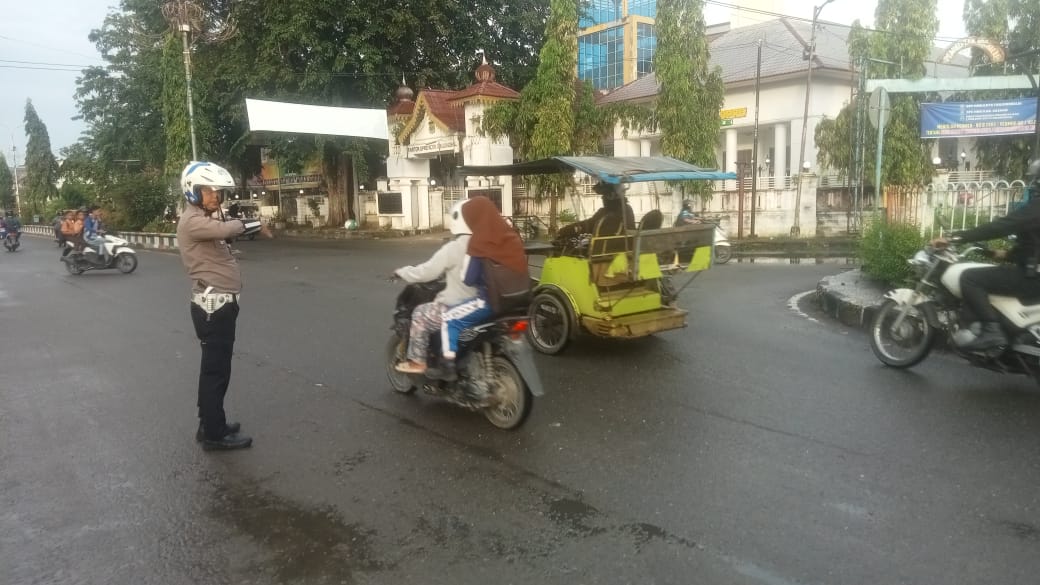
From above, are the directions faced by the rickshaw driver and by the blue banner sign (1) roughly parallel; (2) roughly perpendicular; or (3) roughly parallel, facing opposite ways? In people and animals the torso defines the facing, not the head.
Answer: roughly perpendicular

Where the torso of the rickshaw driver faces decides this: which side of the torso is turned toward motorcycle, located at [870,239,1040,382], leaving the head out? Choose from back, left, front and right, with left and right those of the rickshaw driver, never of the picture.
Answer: back

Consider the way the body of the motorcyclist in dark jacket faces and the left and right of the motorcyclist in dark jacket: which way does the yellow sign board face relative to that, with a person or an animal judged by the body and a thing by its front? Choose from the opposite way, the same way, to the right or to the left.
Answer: to the left

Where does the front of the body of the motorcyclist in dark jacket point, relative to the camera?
to the viewer's left

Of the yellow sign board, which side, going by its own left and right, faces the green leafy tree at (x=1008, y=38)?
left

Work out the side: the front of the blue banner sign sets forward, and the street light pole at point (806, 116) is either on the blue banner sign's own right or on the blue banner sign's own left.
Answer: on the blue banner sign's own right

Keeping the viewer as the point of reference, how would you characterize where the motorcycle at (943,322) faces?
facing to the left of the viewer

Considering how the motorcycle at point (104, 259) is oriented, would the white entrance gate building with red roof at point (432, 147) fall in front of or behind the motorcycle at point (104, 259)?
in front
